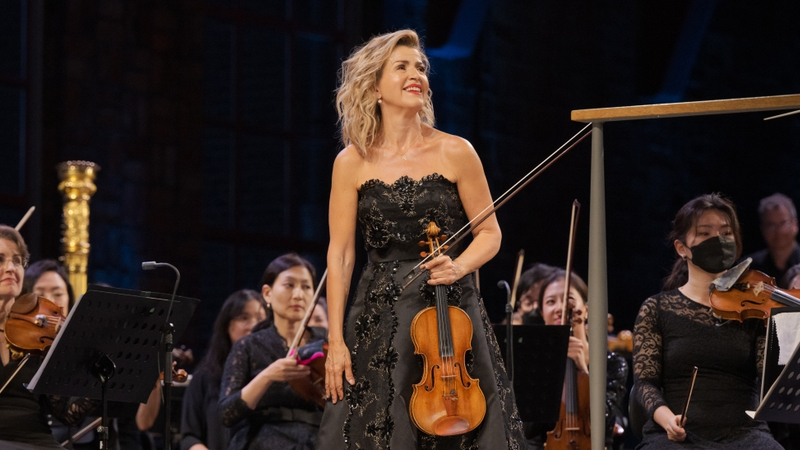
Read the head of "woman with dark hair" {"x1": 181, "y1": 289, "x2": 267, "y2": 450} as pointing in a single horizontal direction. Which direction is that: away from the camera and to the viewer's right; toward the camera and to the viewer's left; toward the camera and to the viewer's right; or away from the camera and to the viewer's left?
toward the camera and to the viewer's right

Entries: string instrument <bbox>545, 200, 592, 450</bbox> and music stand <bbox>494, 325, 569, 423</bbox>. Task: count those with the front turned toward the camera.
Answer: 1

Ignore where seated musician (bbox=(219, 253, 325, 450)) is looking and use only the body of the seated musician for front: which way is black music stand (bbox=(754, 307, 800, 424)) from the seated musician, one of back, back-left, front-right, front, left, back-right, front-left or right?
front

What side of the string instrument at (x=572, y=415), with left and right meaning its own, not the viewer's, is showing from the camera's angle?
front

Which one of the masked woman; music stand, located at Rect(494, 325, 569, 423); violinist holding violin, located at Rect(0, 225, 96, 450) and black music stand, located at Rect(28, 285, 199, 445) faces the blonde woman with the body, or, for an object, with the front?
the violinist holding violin

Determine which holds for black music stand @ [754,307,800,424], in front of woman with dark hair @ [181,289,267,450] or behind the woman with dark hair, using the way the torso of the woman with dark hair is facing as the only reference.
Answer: in front

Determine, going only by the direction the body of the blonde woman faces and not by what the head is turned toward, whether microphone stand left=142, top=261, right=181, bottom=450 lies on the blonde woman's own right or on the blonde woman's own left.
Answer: on the blonde woman's own right

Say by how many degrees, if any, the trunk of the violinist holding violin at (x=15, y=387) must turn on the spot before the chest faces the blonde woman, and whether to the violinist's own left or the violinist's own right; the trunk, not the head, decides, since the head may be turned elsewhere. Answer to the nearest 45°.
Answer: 0° — they already face them

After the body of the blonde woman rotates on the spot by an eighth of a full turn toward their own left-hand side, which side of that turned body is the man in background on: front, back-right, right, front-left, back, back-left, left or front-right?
left

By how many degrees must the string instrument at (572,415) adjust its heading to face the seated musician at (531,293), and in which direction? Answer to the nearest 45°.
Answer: approximately 180°

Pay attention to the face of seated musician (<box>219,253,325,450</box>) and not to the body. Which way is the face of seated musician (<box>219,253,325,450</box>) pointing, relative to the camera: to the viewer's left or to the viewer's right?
to the viewer's right

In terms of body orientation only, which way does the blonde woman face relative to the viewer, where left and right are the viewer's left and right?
facing the viewer

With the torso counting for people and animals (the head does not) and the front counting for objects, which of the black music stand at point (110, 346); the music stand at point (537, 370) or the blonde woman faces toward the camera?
the blonde woman

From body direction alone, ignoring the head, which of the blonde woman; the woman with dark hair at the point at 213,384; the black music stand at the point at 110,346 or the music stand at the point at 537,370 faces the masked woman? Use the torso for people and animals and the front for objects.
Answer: the woman with dark hair

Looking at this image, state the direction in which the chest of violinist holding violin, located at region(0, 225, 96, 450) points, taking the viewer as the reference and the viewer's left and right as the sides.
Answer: facing the viewer and to the right of the viewer

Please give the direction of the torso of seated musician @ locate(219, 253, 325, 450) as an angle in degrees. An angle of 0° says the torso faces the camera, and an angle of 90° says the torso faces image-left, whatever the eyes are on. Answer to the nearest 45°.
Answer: approximately 315°
